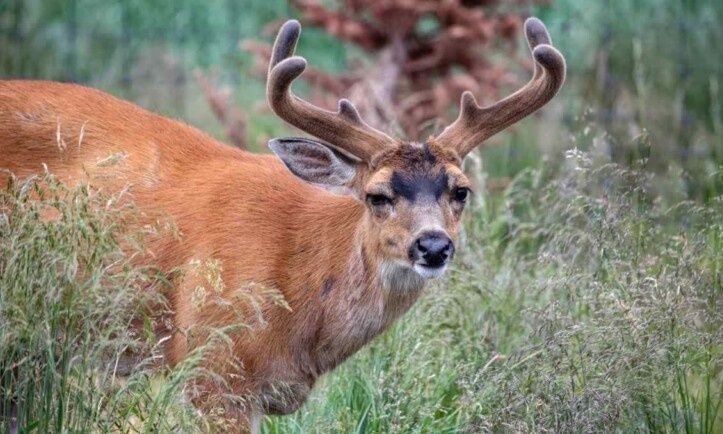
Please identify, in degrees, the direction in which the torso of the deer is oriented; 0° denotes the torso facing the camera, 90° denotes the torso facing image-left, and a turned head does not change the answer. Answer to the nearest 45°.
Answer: approximately 315°
